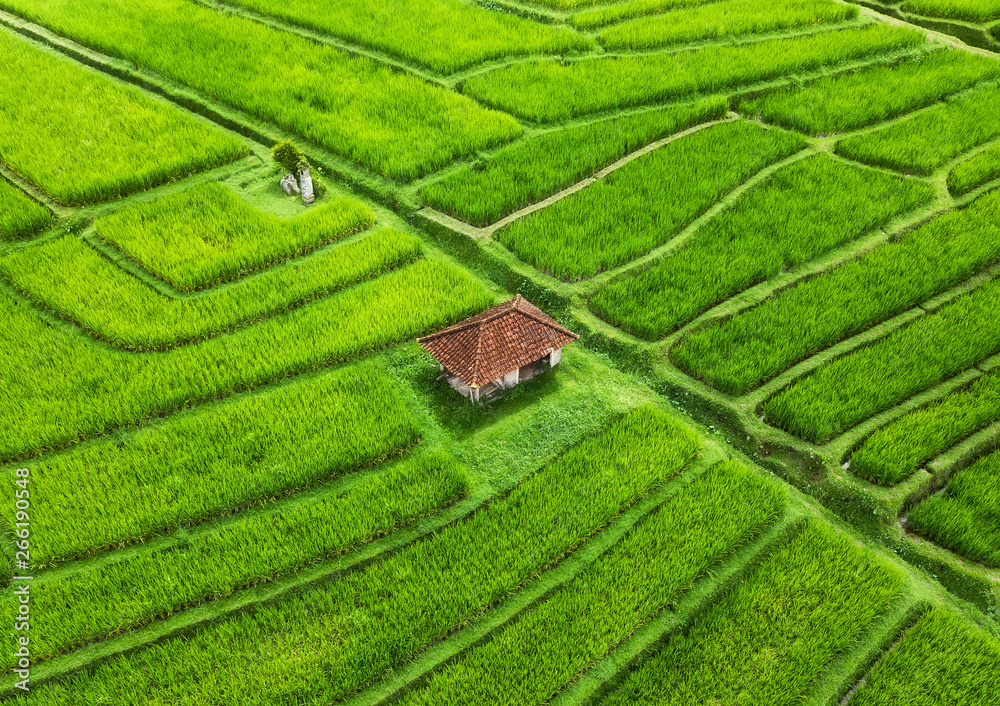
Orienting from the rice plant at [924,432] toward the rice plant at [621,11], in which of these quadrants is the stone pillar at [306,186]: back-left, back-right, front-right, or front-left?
front-left

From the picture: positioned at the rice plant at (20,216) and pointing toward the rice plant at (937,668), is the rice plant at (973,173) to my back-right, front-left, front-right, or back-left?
front-left
